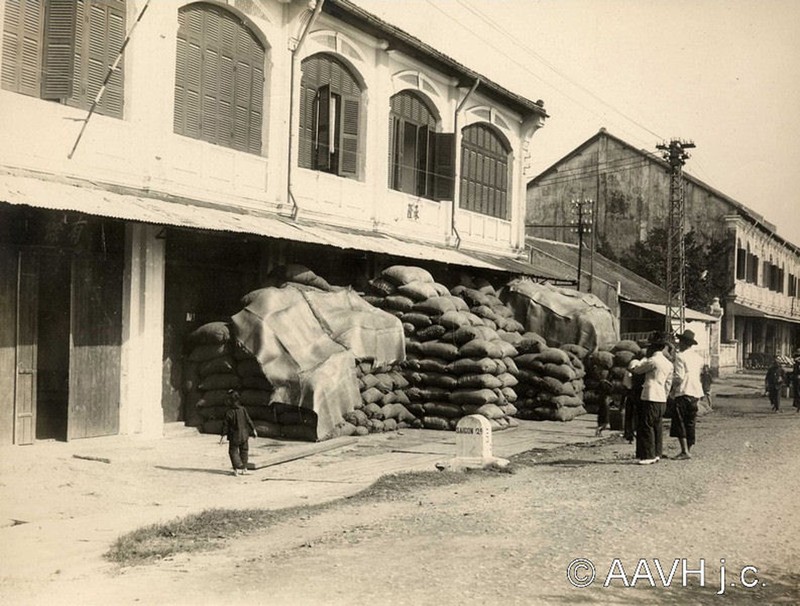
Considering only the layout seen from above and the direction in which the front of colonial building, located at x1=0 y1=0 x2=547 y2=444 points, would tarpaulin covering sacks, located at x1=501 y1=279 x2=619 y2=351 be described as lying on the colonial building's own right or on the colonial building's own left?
on the colonial building's own left

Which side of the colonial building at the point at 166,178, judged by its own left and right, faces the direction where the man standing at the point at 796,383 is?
left

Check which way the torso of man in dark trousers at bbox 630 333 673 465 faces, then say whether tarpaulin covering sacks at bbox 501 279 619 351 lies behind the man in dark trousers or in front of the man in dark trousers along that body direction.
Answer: in front

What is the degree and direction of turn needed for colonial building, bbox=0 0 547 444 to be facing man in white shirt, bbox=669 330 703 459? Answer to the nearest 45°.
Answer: approximately 45° to its left

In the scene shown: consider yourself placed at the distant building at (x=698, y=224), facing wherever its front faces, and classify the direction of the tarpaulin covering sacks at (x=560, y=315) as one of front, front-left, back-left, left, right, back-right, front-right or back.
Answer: front-right

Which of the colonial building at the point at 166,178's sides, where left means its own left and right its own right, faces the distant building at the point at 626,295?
left

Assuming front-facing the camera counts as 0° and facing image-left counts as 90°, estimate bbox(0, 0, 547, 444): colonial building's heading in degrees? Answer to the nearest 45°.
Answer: approximately 315°
